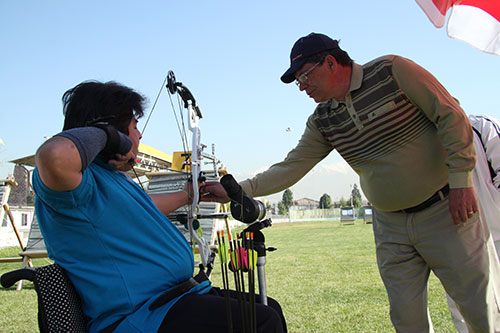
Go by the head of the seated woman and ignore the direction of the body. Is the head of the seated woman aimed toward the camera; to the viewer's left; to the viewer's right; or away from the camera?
to the viewer's right

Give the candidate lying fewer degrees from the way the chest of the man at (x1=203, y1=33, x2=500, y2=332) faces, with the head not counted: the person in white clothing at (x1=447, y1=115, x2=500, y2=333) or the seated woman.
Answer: the seated woman

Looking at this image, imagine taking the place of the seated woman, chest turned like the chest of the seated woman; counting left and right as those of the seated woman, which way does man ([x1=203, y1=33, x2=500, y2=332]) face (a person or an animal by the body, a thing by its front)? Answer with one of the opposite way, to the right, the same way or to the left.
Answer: the opposite way

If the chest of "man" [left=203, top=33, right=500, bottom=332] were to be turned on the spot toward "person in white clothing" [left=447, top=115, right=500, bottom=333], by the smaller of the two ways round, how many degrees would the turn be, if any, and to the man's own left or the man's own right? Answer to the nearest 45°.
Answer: approximately 180°

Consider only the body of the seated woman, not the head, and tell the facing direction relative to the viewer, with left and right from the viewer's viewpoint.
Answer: facing to the right of the viewer

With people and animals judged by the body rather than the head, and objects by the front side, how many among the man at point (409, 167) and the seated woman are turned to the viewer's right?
1

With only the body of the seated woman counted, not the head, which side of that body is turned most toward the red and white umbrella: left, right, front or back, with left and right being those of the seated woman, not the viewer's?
front

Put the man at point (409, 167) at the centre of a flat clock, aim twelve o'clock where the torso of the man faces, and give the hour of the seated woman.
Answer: The seated woman is roughly at 12 o'clock from the man.

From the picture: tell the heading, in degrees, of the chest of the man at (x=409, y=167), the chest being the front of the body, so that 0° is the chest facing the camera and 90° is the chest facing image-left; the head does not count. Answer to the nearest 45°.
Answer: approximately 45°

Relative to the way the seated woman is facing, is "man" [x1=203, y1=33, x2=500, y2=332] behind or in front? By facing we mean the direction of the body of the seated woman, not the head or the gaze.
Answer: in front
